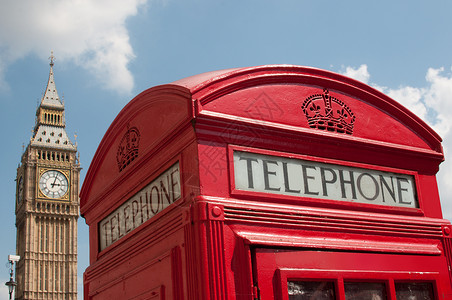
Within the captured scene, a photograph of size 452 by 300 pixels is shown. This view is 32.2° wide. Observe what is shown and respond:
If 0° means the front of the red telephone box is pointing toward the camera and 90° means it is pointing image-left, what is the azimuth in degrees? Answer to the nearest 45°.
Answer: approximately 315°
